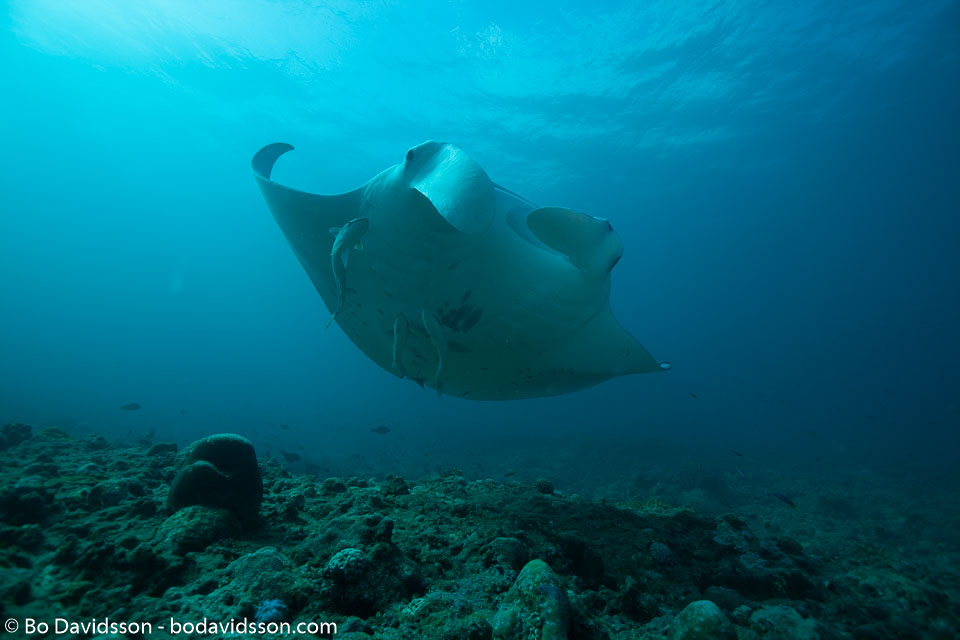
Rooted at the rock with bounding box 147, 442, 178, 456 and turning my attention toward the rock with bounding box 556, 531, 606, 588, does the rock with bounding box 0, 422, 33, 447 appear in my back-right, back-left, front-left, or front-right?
back-right

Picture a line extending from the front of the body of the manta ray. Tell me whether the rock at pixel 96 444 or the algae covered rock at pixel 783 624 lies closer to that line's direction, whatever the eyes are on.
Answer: the algae covered rock

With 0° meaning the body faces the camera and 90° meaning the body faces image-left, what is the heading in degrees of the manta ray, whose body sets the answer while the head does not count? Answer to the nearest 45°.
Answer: approximately 315°
